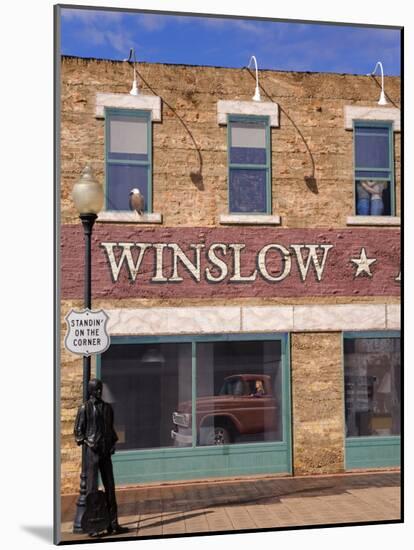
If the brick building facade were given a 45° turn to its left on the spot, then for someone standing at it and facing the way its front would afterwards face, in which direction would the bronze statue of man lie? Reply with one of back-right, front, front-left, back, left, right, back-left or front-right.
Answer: right

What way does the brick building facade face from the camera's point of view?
toward the camera

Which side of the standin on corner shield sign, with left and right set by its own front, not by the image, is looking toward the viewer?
front

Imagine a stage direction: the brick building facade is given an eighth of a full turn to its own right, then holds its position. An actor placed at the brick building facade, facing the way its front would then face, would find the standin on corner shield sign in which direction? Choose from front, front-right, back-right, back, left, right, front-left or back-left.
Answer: front
